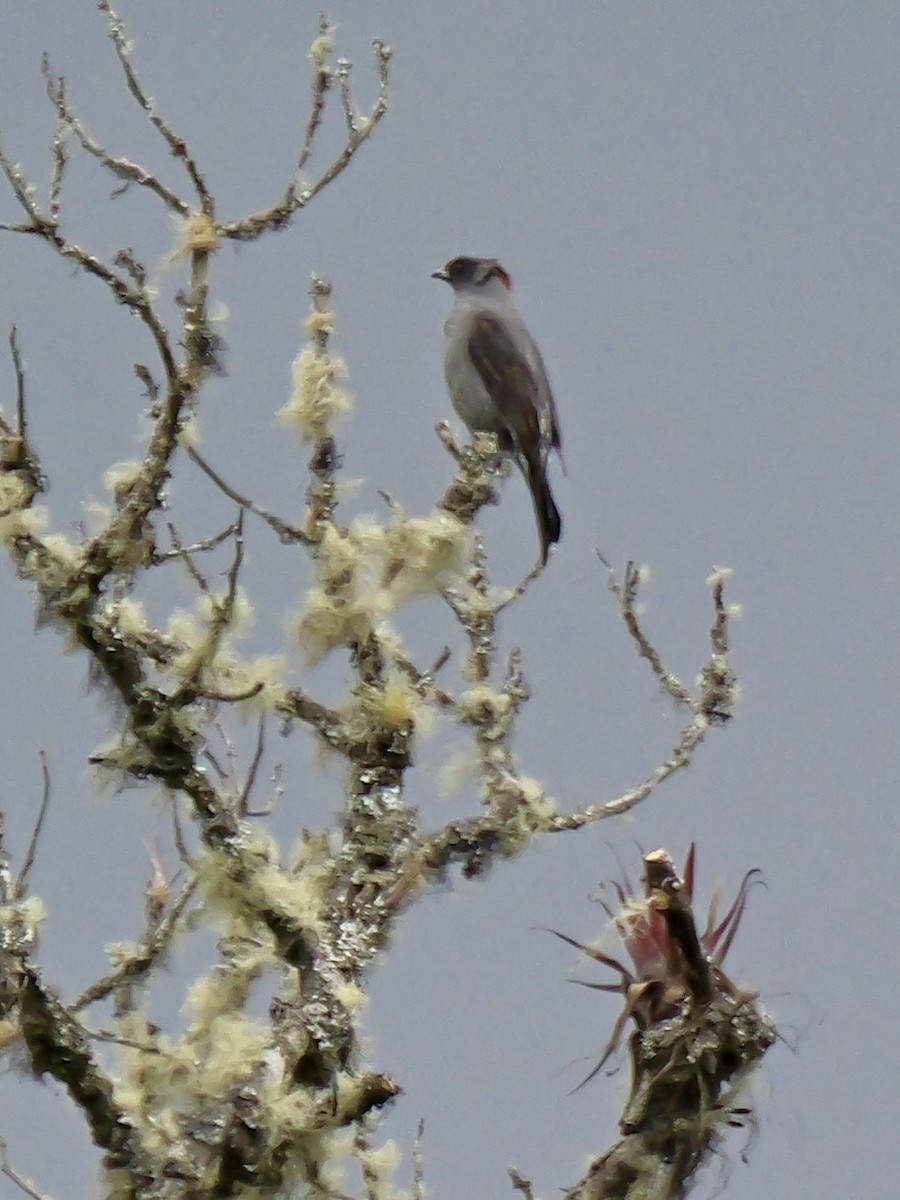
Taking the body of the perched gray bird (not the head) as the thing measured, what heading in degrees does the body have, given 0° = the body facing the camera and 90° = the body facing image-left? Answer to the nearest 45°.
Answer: approximately 90°
